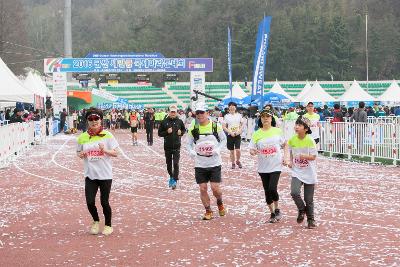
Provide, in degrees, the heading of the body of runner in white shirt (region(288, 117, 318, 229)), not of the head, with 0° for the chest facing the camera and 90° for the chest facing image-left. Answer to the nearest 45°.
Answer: approximately 45°

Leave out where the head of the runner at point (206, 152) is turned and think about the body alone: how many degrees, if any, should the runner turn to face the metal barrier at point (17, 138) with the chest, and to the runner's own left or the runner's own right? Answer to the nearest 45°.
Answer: approximately 135° to the runner's own right

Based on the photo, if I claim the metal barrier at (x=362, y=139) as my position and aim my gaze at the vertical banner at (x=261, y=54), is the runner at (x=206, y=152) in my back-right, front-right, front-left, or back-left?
back-left

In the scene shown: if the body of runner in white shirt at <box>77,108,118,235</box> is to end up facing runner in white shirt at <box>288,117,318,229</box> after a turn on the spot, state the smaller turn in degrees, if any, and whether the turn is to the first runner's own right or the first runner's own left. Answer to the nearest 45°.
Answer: approximately 90° to the first runner's own left

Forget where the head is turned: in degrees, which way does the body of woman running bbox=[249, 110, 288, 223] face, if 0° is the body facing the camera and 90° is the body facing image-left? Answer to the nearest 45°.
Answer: approximately 0°

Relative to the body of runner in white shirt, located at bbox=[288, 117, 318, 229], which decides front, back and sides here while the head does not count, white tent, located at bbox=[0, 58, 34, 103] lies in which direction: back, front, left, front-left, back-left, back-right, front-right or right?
right

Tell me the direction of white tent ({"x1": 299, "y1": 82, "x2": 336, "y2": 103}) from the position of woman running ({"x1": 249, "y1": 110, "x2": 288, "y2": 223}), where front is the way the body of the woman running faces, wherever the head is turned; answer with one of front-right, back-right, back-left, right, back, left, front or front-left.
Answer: back

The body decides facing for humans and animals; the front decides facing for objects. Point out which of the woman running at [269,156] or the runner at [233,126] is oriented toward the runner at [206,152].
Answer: the runner at [233,126]

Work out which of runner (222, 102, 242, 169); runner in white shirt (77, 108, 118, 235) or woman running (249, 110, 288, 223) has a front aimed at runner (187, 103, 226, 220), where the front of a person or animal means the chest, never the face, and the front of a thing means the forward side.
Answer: runner (222, 102, 242, 169)
